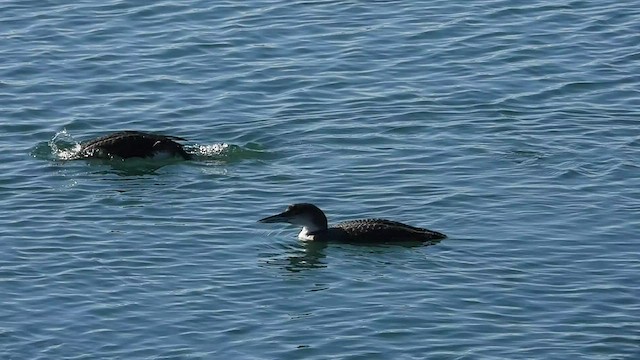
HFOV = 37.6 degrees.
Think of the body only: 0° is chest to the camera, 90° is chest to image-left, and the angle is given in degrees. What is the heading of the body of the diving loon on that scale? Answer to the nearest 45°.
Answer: approximately 90°

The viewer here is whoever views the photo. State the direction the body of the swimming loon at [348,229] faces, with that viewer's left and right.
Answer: facing to the left of the viewer

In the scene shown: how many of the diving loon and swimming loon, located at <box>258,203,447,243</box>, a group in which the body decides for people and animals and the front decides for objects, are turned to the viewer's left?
2

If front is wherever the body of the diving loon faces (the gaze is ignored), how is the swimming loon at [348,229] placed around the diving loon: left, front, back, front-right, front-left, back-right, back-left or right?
back-left

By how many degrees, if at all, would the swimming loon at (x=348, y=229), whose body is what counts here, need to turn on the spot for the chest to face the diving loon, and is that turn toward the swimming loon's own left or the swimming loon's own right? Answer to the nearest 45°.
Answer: approximately 45° to the swimming loon's own right
